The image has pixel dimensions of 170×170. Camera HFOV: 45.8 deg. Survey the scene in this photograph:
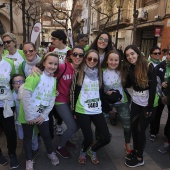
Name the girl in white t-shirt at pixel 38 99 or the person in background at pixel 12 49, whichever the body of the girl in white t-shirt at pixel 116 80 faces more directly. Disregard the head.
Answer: the girl in white t-shirt

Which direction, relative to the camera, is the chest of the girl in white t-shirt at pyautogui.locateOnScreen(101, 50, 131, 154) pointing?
toward the camera

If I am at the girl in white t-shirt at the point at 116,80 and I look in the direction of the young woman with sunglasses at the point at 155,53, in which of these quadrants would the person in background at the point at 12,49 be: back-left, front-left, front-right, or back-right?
back-left

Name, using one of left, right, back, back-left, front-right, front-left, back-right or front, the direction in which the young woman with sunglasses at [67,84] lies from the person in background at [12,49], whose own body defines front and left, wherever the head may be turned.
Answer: left

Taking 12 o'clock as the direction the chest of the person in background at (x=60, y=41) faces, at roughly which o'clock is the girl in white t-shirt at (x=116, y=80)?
The girl in white t-shirt is roughly at 9 o'clock from the person in background.

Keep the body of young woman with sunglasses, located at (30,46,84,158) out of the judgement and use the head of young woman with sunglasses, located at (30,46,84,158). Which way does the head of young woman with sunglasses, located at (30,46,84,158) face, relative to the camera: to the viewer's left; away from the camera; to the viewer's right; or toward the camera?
toward the camera

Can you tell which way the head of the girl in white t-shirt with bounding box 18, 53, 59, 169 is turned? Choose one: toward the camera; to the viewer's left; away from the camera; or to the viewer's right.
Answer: toward the camera

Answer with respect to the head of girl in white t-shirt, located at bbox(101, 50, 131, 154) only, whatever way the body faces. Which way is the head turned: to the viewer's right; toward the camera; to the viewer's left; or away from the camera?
toward the camera

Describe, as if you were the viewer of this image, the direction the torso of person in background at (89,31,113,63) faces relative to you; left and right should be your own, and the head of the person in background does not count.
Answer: facing the viewer

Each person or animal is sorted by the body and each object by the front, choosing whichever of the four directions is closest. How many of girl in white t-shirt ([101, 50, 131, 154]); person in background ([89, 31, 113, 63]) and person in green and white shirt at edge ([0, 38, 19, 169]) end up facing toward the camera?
3

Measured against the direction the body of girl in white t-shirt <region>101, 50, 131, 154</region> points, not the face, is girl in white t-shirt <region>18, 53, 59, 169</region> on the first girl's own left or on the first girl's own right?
on the first girl's own right

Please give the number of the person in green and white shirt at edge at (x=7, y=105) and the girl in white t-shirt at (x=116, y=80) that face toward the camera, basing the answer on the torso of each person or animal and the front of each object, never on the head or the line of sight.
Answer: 2

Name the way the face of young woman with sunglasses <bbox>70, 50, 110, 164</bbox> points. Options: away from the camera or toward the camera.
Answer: toward the camera

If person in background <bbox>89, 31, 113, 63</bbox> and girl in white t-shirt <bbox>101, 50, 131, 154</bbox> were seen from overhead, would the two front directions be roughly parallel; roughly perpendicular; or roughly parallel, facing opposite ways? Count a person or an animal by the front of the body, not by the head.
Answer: roughly parallel

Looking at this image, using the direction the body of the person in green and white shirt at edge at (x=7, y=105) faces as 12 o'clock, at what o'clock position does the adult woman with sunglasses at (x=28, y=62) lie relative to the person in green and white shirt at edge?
The adult woman with sunglasses is roughly at 7 o'clock from the person in green and white shirt at edge.

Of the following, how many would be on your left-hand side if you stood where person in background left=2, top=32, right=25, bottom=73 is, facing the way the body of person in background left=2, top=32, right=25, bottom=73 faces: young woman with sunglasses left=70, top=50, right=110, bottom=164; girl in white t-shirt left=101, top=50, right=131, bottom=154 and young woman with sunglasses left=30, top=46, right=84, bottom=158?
3

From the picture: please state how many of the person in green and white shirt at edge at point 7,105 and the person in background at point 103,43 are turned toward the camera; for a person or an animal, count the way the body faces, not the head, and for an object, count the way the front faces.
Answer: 2

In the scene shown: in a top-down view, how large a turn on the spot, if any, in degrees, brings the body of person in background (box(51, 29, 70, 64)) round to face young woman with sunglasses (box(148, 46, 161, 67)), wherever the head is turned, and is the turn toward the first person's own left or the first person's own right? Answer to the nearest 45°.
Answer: approximately 135° to the first person's own left

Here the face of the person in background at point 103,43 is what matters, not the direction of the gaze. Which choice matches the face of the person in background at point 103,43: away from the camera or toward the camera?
toward the camera

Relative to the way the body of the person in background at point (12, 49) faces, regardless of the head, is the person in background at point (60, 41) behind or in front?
behind

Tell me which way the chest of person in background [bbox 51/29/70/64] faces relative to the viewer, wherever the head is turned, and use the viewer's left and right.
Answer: facing the viewer and to the left of the viewer
